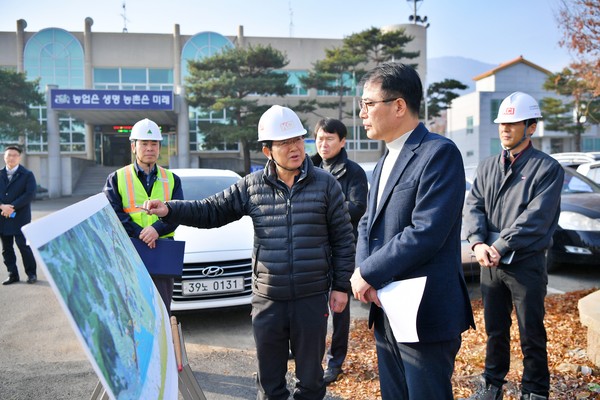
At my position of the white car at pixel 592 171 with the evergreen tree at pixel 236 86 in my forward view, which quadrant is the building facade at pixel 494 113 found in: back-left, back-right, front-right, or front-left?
front-right

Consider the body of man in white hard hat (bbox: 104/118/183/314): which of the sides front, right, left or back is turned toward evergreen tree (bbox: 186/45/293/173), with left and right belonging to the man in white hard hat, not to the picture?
back

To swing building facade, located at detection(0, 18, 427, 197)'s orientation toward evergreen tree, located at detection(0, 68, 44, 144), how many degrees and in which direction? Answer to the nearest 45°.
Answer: approximately 45° to its right

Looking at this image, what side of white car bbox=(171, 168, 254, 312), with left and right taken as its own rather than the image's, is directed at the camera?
front

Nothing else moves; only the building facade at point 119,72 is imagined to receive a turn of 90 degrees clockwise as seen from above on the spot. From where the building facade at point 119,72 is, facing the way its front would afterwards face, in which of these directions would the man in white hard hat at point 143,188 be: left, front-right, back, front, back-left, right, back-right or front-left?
left

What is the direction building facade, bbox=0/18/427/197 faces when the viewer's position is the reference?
facing the viewer

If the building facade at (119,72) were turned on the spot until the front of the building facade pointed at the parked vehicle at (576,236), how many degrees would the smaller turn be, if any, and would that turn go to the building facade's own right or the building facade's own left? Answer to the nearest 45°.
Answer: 0° — it already faces it

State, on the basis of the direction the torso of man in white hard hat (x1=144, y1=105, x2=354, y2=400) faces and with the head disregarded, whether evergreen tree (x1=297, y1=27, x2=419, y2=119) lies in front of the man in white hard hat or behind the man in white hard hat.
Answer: behind

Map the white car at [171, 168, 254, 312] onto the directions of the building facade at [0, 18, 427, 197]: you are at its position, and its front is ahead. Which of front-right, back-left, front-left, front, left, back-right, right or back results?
front

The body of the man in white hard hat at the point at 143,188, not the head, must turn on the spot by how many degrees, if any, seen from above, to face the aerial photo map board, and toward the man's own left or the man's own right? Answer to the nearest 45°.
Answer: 0° — they already face it

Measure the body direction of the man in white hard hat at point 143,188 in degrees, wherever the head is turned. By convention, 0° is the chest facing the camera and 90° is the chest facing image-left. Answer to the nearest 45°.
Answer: approximately 0°

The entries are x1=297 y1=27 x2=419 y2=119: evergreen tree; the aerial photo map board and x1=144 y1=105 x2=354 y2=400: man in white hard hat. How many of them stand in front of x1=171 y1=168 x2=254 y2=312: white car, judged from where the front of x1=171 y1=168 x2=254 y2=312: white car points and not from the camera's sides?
2

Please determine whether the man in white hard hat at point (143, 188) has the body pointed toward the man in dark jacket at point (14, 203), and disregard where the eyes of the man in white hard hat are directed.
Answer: no
